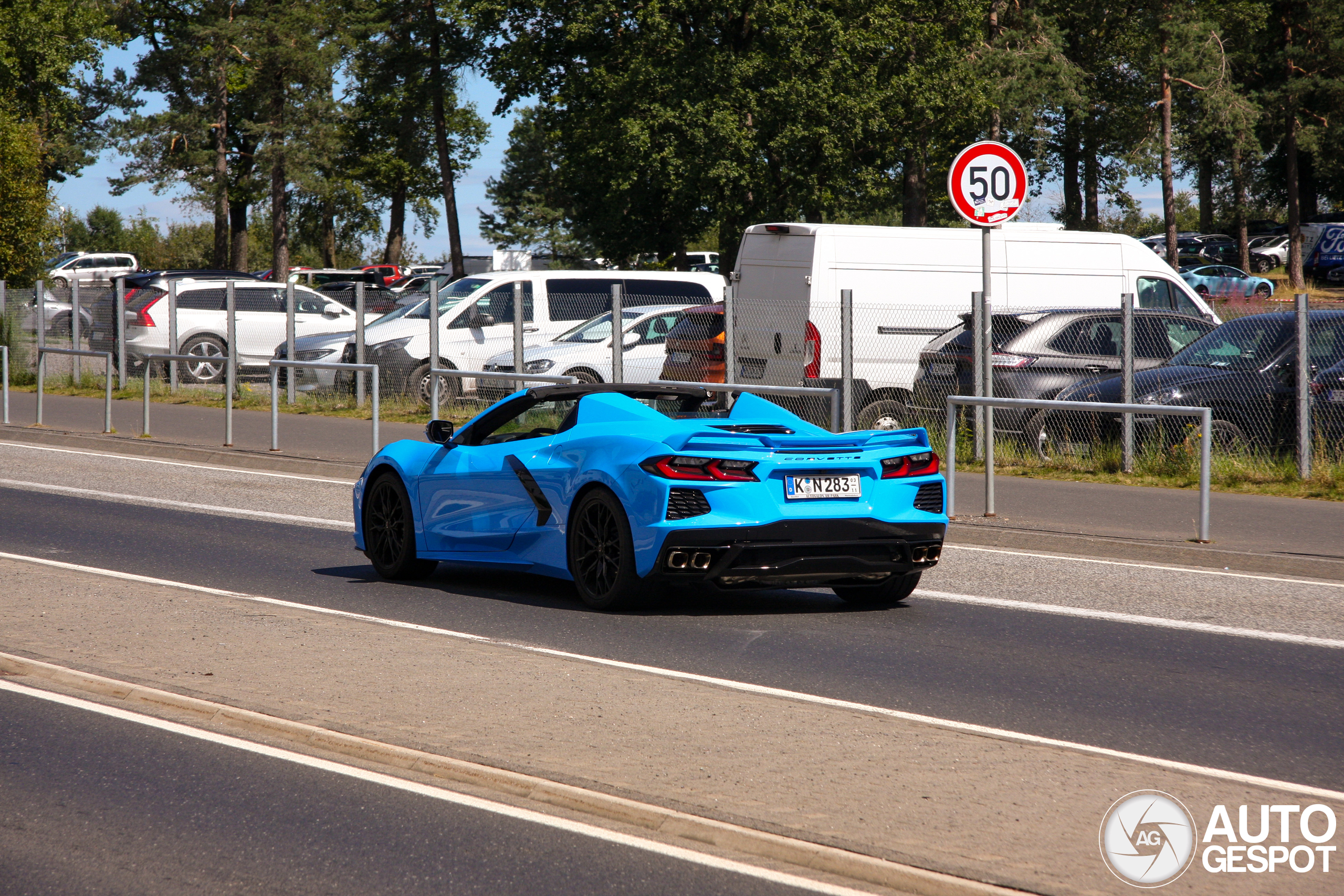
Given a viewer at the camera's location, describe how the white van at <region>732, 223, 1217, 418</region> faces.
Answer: facing away from the viewer and to the right of the viewer

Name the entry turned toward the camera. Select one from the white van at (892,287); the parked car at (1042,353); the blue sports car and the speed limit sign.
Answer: the speed limit sign

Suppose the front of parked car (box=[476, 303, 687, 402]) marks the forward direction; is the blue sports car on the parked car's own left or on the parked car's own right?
on the parked car's own left

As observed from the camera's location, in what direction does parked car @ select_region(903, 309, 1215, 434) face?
facing away from the viewer and to the right of the viewer

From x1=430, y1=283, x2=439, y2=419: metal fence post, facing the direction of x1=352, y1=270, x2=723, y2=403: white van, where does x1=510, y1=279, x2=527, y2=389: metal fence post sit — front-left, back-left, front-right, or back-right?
back-right

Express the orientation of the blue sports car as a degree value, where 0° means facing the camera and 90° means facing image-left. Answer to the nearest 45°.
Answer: approximately 135°

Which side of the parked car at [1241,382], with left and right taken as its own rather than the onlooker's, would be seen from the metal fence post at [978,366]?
front
